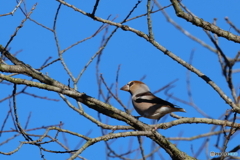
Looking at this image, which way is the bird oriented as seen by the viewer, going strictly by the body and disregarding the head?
to the viewer's left
